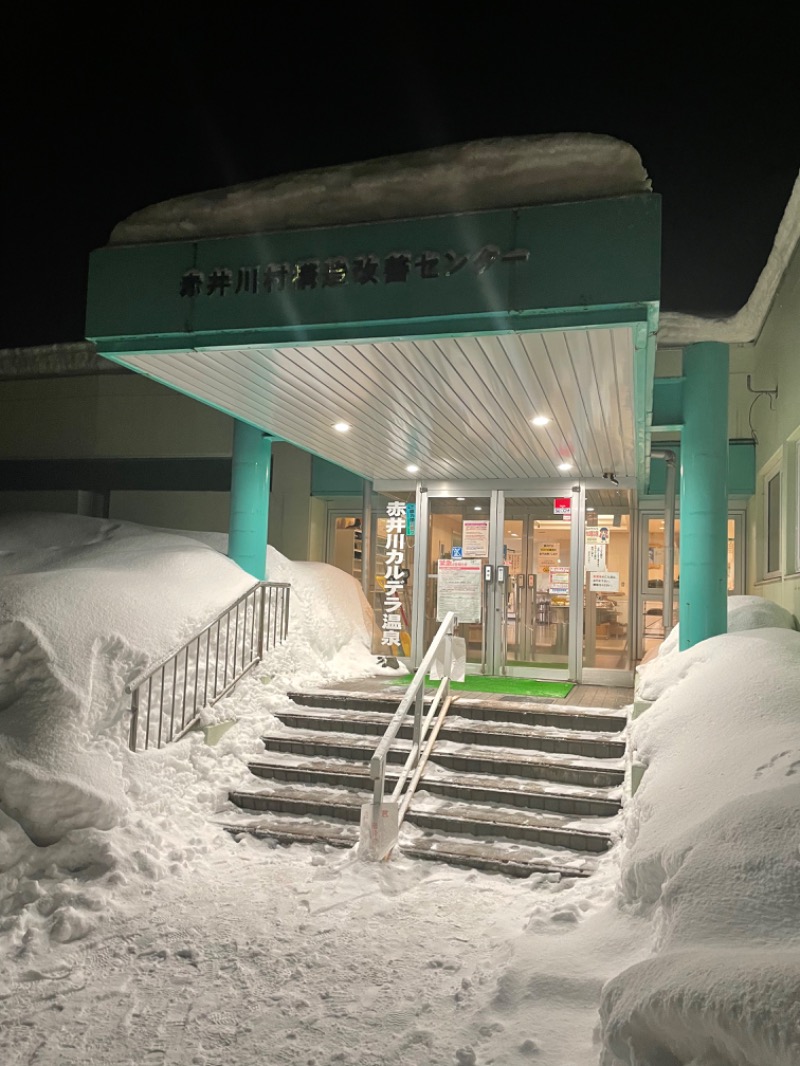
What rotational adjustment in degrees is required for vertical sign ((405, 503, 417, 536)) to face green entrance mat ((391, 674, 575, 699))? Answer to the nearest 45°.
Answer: approximately 45° to its left

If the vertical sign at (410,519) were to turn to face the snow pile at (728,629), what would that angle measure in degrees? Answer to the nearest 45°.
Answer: approximately 45° to its left

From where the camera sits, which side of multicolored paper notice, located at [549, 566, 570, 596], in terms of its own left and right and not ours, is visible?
front

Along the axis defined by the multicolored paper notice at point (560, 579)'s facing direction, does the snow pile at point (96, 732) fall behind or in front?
in front

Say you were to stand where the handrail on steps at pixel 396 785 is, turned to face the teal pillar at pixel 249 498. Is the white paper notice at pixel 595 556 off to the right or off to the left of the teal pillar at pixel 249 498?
right

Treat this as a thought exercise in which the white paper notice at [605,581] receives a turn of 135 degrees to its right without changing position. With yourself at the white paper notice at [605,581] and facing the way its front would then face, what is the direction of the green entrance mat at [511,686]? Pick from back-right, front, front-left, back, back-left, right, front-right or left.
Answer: left

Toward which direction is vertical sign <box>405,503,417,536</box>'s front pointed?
toward the camera

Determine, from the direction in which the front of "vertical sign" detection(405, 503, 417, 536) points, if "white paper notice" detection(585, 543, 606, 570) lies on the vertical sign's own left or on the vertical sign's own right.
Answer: on the vertical sign's own left

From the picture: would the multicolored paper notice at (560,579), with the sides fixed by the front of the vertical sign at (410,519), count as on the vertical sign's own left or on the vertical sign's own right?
on the vertical sign's own left

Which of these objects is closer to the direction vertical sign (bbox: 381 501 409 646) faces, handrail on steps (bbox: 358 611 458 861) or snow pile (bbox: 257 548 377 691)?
the handrail on steps

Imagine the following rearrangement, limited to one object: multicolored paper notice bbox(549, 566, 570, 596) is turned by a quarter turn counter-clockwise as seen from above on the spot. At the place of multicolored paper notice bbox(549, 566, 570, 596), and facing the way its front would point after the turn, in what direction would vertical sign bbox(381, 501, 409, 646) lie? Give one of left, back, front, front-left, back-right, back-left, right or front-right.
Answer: back

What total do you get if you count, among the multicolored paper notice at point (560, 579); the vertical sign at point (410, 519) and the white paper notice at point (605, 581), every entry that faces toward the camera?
3

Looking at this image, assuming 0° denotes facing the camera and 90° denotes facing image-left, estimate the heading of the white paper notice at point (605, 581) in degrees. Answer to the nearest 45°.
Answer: approximately 0°
